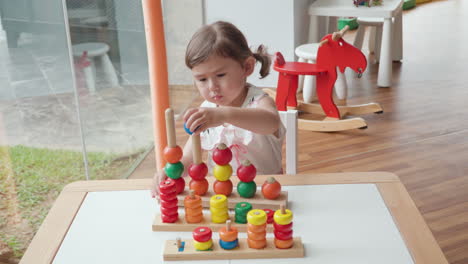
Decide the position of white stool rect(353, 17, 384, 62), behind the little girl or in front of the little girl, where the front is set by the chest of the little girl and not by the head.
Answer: behind

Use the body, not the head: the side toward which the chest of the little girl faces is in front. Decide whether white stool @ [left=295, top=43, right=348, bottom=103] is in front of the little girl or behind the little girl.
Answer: behind

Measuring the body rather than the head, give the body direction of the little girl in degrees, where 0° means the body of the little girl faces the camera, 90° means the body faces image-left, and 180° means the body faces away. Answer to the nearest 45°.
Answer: approximately 45°
